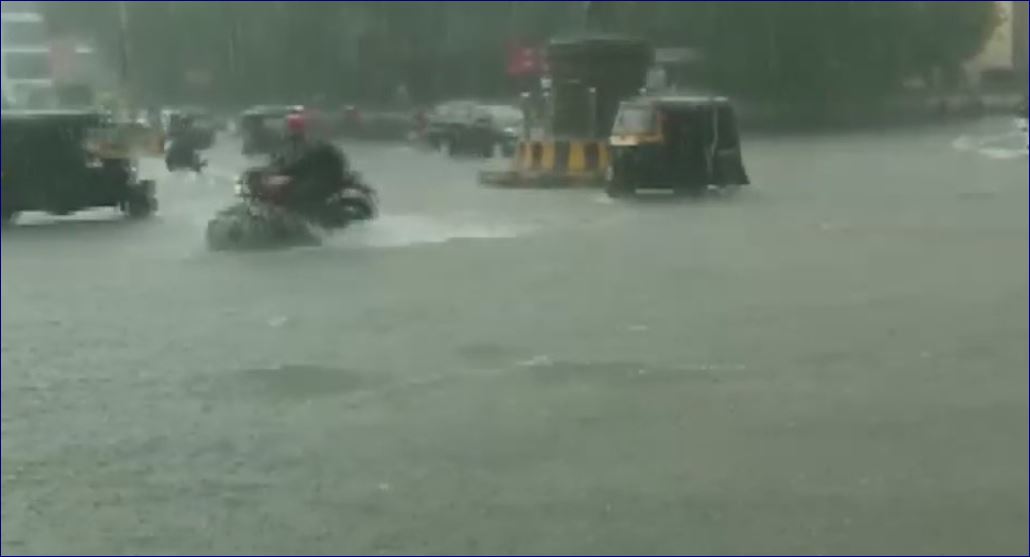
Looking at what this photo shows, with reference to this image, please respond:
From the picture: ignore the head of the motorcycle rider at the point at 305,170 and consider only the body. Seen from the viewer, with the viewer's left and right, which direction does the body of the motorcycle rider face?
facing the viewer and to the left of the viewer

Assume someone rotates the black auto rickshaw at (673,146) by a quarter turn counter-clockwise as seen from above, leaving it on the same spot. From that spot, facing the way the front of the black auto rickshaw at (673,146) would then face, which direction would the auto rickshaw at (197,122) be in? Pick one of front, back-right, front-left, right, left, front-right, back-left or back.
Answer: back-right

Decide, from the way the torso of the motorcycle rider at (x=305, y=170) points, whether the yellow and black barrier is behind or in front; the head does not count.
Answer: behind

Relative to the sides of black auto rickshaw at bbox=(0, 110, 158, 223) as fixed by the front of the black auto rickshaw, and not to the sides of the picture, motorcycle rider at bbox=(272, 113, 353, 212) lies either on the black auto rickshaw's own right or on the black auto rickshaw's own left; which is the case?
on the black auto rickshaw's own right

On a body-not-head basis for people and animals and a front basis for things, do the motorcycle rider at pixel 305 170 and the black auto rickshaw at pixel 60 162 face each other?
no

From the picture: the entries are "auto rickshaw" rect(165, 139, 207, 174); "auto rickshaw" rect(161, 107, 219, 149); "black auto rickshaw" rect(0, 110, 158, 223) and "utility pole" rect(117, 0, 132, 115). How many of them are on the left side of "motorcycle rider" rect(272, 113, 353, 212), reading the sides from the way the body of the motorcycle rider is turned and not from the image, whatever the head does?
0

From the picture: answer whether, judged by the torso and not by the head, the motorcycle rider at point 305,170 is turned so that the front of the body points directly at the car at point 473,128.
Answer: no

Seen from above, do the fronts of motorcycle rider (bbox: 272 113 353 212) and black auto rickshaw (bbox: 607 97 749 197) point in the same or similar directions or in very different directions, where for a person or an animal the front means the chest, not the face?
same or similar directions

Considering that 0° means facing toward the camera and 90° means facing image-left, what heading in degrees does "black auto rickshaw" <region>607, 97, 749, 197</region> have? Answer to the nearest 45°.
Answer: approximately 45°

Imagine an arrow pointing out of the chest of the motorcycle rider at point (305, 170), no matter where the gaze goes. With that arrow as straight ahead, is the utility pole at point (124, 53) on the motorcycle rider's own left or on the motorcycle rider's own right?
on the motorcycle rider's own right
